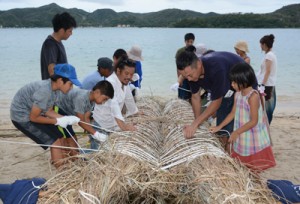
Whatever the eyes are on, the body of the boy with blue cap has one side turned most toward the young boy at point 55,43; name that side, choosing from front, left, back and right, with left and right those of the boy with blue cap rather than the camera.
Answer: left

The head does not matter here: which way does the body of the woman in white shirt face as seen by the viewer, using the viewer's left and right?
facing to the left of the viewer

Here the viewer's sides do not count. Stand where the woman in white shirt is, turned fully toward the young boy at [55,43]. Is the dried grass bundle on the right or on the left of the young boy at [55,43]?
left

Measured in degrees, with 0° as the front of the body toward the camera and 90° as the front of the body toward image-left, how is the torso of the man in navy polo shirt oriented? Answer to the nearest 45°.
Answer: approximately 45°

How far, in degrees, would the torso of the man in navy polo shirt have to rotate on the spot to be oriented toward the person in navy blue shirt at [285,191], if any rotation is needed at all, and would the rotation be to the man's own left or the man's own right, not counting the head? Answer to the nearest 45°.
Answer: approximately 90° to the man's own left

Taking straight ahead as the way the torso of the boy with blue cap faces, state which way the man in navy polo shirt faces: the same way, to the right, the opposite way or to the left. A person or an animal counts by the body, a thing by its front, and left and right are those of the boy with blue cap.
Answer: the opposite way

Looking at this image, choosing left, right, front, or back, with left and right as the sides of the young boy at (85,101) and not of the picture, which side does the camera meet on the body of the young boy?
right

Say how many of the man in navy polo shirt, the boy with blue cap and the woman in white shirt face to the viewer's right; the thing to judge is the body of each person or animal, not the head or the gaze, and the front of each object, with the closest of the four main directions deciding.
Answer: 1

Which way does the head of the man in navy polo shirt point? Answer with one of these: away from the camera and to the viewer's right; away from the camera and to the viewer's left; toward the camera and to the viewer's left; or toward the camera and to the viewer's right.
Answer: toward the camera and to the viewer's left

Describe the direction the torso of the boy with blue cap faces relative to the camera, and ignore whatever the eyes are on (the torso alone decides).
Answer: to the viewer's right

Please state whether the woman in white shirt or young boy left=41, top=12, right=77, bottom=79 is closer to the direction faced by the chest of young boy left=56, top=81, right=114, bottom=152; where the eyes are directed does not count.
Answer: the woman in white shirt
